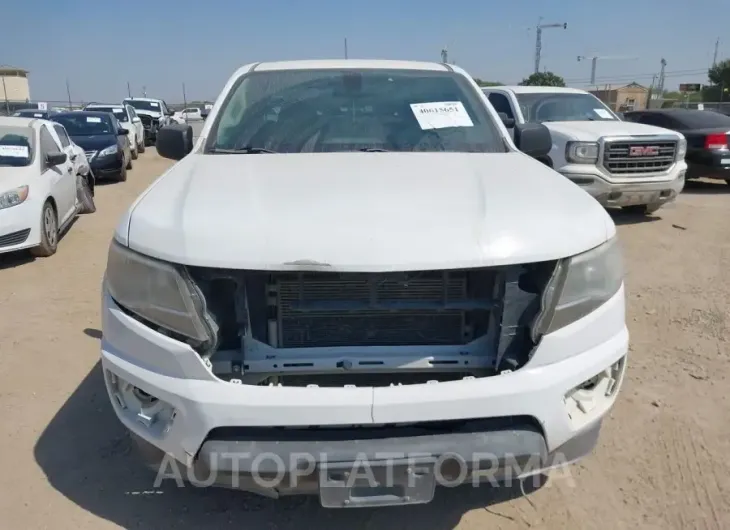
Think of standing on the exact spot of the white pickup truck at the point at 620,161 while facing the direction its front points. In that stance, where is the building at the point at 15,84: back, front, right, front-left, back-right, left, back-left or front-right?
back

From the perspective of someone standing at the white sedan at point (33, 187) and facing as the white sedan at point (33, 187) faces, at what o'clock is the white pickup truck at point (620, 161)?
The white pickup truck is roughly at 8 o'clock from the white sedan.

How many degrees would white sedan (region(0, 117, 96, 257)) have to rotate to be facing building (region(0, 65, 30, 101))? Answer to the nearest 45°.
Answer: approximately 135° to its right

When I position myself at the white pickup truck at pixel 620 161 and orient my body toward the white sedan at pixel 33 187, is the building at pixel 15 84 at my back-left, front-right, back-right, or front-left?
front-right

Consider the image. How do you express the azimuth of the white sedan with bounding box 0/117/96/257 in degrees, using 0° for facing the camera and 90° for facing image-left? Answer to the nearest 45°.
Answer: approximately 45°

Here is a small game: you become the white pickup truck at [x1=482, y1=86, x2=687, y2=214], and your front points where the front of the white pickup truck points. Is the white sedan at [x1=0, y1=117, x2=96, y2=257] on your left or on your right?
on your right

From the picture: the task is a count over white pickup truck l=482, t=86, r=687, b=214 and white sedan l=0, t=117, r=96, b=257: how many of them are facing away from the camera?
0
